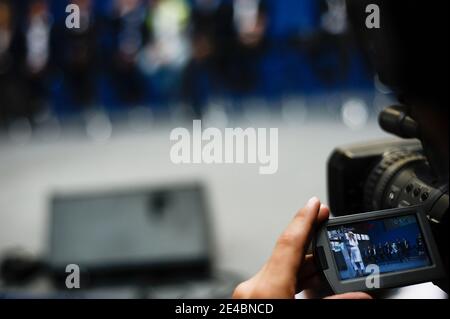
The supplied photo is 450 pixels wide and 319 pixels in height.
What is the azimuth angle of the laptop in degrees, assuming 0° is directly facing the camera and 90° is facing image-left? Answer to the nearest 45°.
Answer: approximately 0°
